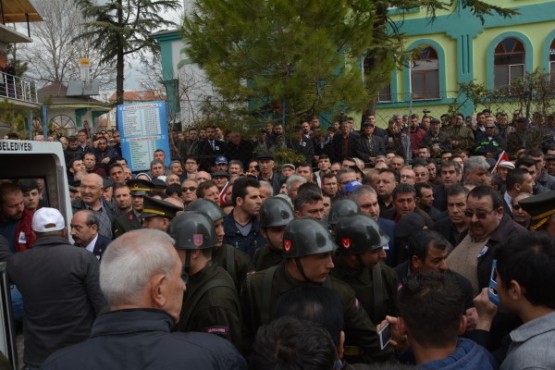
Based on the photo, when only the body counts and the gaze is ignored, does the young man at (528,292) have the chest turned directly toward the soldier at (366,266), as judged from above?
yes

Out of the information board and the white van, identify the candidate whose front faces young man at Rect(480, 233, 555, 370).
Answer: the information board

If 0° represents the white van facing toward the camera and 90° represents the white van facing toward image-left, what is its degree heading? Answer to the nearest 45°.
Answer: approximately 180°

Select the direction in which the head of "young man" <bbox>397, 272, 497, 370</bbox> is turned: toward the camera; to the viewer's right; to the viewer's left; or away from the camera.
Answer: away from the camera

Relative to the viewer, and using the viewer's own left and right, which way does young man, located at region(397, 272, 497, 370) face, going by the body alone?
facing away from the viewer

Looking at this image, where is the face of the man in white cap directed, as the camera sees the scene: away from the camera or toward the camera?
away from the camera

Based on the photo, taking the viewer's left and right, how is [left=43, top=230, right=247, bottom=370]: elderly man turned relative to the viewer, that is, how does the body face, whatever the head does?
facing away from the viewer and to the right of the viewer

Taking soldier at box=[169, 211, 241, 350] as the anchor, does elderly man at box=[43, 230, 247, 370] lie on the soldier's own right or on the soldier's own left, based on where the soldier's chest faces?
on the soldier's own left

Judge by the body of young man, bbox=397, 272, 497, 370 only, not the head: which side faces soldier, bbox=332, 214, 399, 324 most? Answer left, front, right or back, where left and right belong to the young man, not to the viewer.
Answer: front
